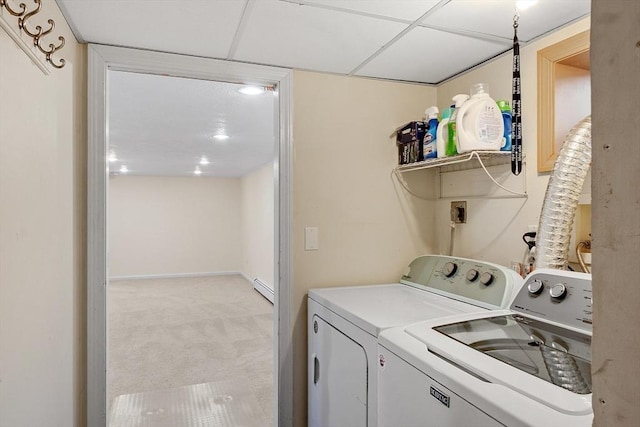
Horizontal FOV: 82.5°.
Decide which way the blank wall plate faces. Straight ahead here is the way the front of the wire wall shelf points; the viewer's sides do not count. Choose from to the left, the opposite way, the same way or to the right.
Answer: to the left

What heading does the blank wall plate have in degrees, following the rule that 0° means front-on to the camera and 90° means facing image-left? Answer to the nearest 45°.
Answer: approximately 0°

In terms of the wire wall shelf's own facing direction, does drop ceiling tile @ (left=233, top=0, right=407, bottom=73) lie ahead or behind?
ahead

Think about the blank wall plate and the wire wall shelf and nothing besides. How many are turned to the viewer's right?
0

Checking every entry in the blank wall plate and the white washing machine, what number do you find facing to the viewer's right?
0

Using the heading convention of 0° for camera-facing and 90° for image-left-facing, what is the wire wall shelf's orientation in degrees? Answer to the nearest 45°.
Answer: approximately 45°
